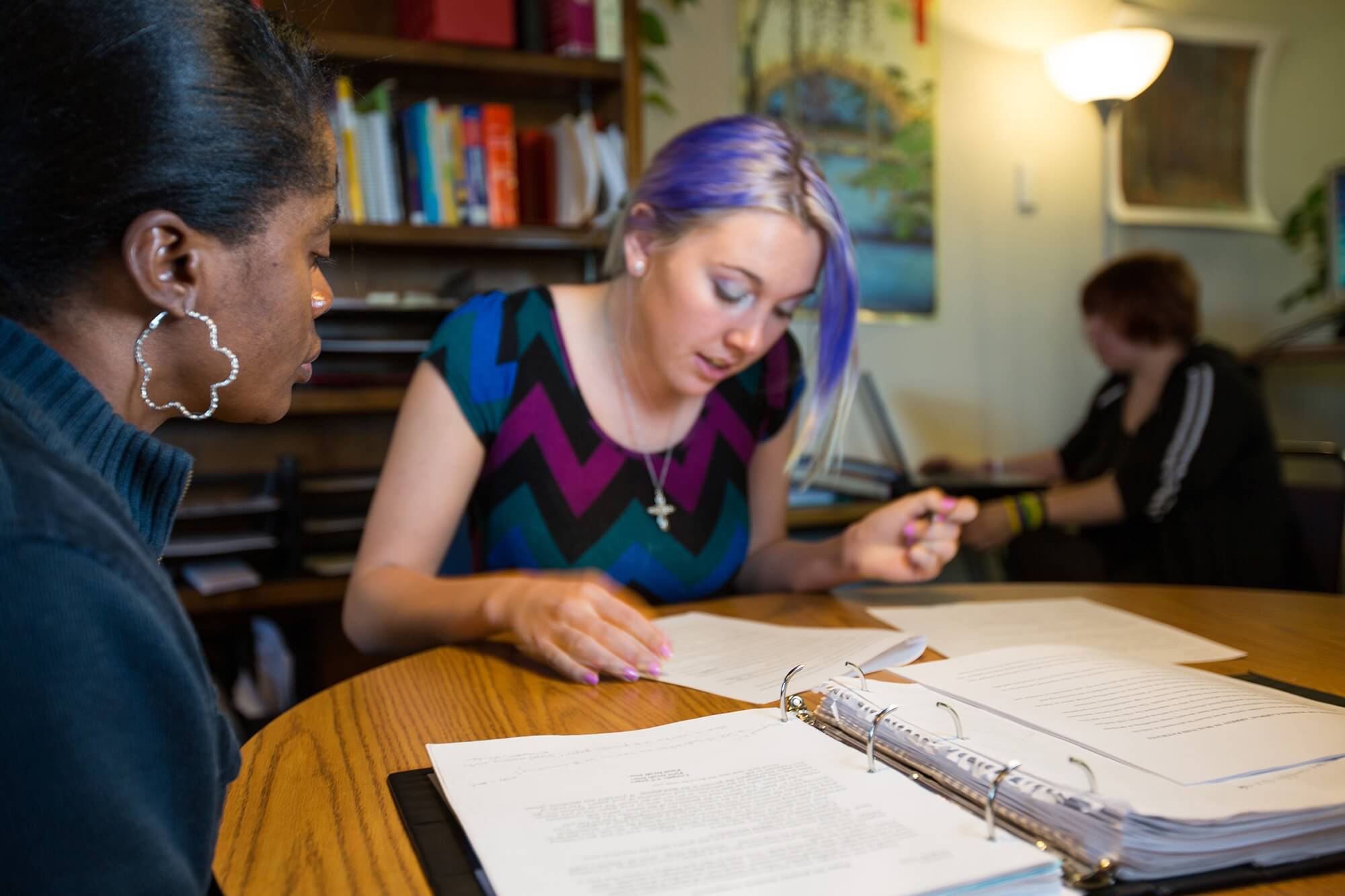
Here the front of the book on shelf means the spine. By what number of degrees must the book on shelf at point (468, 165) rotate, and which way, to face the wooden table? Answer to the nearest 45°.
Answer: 0° — it already faces it

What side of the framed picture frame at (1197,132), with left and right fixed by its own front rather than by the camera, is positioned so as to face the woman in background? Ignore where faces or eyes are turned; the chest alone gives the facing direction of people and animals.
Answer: front

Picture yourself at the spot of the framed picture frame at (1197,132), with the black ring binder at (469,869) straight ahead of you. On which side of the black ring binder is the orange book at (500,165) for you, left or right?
right

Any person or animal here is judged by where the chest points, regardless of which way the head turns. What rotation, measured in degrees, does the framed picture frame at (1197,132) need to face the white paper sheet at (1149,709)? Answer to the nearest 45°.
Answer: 0° — it already faces it

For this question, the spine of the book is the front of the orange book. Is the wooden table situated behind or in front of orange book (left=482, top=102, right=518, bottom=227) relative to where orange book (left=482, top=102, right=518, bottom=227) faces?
in front

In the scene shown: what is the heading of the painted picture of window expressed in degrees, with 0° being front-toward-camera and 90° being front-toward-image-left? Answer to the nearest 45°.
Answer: approximately 0°

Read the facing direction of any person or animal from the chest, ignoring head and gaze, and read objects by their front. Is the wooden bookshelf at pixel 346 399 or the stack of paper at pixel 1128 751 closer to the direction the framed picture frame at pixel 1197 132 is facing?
the stack of paper

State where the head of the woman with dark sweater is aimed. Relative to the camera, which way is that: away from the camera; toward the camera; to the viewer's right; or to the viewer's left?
to the viewer's right
